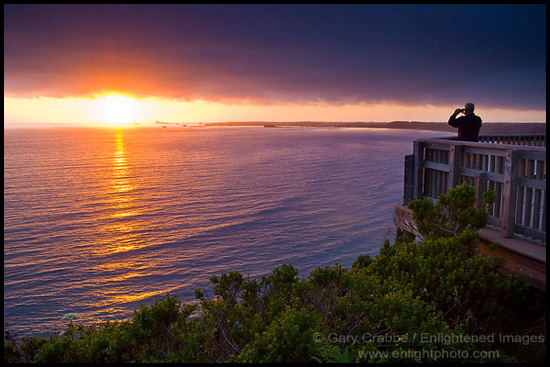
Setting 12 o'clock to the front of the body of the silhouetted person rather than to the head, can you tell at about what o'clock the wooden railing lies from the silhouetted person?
The wooden railing is roughly at 7 o'clock from the silhouetted person.

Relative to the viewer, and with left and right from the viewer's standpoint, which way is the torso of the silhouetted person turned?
facing away from the viewer and to the left of the viewer
